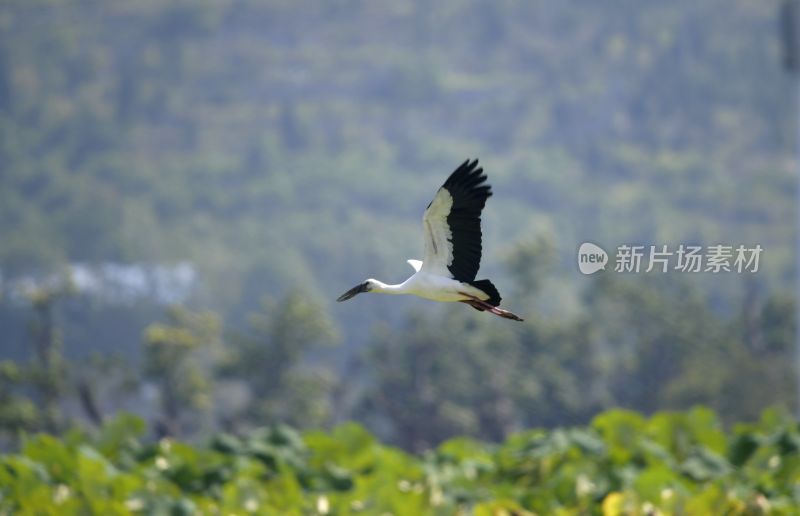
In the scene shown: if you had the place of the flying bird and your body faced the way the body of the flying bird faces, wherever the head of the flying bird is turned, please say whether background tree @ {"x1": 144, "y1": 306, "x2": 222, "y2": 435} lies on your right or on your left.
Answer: on your right

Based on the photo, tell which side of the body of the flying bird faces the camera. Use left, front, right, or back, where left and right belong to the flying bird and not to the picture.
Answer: left
